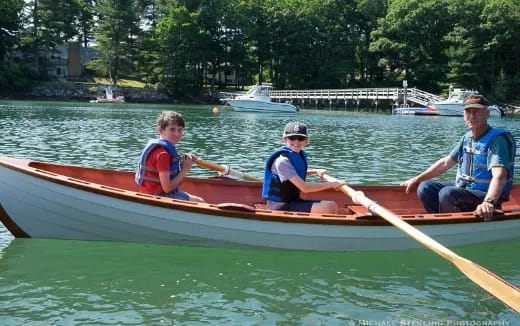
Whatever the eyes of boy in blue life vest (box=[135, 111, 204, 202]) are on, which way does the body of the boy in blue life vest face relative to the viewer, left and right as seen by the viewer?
facing to the right of the viewer

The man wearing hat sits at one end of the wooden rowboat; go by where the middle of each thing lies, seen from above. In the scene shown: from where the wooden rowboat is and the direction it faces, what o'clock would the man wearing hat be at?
The man wearing hat is roughly at 6 o'clock from the wooden rowboat.

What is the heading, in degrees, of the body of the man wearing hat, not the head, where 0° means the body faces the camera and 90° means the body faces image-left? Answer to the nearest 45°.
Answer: approximately 45°

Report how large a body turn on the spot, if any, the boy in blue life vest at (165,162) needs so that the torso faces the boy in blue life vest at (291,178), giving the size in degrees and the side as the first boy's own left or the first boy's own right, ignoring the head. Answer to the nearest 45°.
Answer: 0° — they already face them

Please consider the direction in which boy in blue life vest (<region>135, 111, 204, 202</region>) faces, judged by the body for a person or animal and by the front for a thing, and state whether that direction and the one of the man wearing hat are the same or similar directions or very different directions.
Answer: very different directions

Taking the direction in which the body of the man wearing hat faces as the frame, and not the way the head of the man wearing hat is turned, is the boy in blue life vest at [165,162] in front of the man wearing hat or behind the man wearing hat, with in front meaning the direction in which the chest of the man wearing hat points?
in front

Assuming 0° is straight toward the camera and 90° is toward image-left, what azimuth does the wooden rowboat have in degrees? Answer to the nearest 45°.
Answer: approximately 90°
